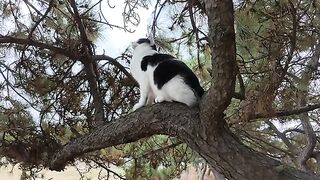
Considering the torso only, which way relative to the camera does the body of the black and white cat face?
to the viewer's left
